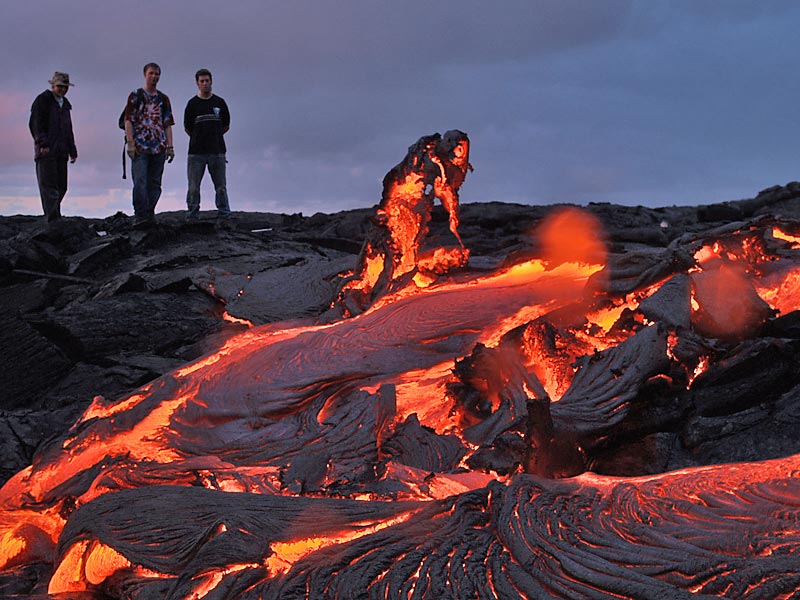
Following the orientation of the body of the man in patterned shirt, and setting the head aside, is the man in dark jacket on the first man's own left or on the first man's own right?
on the first man's own right

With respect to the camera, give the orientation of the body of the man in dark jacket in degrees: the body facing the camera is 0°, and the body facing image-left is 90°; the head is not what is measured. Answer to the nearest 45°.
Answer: approximately 315°

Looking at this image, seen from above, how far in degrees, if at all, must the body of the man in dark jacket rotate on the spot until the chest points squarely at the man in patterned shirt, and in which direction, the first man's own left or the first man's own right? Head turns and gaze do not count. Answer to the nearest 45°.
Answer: approximately 45° to the first man's own left
